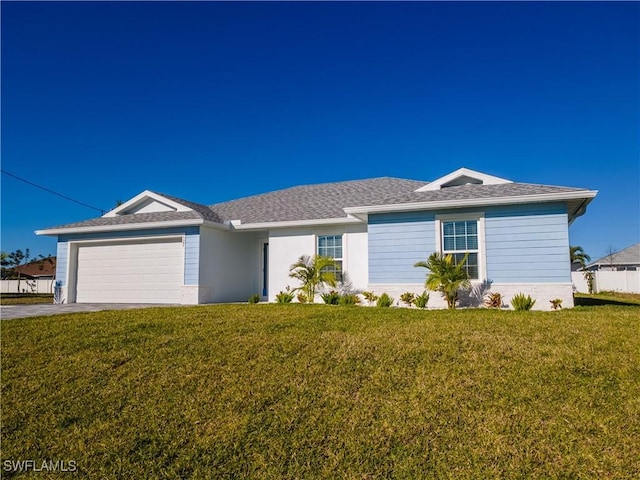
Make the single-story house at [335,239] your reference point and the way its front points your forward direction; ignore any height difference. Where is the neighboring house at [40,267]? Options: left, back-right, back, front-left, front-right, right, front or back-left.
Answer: back-right

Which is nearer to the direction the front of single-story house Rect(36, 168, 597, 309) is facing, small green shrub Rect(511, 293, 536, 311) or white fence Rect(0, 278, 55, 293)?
the small green shrub

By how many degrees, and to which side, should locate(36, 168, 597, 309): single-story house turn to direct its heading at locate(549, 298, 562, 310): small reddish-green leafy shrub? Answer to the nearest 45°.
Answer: approximately 45° to its left

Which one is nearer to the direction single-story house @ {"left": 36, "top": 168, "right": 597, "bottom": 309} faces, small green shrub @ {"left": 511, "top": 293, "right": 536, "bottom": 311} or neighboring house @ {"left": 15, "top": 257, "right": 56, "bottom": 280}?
the small green shrub

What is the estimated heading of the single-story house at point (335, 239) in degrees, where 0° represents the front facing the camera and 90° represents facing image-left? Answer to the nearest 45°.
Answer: approximately 0°

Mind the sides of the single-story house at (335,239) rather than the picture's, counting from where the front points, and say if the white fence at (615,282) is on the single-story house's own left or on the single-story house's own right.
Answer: on the single-story house's own left

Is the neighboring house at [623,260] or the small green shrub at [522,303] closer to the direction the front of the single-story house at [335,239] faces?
the small green shrub

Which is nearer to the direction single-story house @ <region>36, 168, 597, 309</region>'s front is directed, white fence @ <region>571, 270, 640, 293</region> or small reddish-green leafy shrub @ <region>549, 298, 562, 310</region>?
the small reddish-green leafy shrub

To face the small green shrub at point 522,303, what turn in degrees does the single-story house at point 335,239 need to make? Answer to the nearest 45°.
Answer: approximately 45° to its left
